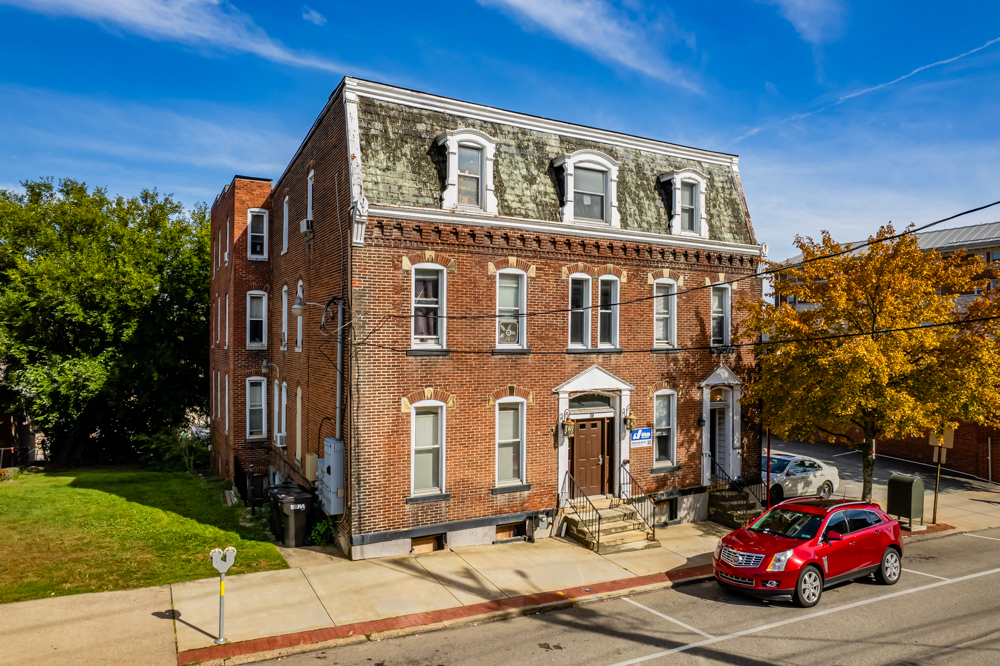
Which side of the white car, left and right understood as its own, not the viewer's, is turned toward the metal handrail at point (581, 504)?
front

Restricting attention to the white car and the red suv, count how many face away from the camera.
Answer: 0

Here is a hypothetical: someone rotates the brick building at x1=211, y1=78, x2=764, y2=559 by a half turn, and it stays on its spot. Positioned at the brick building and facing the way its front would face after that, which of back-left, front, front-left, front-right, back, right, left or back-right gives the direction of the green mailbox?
back-right

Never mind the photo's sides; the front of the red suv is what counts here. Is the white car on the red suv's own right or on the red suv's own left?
on the red suv's own right

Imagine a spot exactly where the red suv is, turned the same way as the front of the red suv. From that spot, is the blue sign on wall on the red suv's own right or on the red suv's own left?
on the red suv's own right

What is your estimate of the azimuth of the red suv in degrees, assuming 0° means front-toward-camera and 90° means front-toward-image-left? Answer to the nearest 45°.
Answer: approximately 45°

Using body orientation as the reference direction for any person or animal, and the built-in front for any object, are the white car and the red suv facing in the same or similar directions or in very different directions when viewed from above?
same or similar directions

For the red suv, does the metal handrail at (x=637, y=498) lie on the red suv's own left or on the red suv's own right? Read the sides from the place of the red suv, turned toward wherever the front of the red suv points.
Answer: on the red suv's own right

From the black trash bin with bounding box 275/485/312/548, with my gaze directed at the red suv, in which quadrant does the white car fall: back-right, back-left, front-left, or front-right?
front-left

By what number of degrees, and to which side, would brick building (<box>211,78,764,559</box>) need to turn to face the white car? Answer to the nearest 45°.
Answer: approximately 90° to its left

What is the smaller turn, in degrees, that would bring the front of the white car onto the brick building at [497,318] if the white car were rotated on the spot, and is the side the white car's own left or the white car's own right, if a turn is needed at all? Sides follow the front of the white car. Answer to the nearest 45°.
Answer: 0° — it already faces it

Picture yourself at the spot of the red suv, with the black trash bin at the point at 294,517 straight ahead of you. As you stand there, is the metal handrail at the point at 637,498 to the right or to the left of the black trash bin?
right

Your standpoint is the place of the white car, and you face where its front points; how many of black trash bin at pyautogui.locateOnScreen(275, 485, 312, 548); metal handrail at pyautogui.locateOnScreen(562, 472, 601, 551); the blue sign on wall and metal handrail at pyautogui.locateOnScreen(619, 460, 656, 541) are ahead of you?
4

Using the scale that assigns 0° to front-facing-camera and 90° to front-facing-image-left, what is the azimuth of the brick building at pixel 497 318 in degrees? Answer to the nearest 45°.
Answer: approximately 315°

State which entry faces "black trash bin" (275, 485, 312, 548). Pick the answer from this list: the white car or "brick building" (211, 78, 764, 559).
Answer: the white car

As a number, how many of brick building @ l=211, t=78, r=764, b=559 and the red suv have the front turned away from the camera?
0
